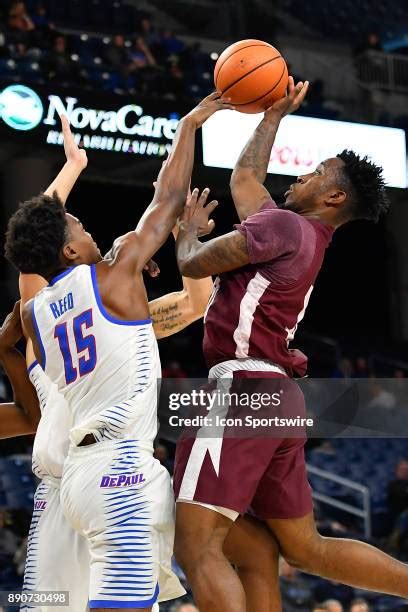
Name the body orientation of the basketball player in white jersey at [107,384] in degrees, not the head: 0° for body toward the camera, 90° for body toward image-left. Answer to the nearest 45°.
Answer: approximately 225°

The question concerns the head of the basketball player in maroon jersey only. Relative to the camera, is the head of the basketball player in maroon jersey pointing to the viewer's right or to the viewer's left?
to the viewer's left

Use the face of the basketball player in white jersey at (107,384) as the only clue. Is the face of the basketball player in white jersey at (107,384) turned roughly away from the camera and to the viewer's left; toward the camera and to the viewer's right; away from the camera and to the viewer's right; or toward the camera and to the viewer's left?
away from the camera and to the viewer's right

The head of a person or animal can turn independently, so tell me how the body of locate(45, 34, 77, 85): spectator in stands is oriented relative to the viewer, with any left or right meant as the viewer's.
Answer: facing the viewer

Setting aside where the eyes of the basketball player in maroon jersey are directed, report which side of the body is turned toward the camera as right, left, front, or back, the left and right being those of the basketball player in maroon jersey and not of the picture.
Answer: left

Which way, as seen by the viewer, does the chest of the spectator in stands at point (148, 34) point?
toward the camera

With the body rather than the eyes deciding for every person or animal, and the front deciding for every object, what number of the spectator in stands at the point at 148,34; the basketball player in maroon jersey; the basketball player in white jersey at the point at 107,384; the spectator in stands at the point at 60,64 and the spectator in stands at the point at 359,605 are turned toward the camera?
3

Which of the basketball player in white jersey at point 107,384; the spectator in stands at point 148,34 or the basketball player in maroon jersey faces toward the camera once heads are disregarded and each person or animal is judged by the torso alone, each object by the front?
the spectator in stands

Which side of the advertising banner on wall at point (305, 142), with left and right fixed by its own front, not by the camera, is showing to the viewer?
front
